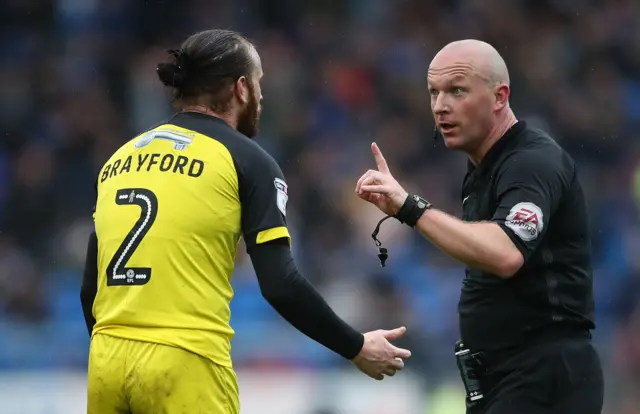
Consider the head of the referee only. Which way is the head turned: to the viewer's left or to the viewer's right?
to the viewer's left

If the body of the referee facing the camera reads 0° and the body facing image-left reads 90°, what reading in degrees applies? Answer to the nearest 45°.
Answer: approximately 90°
